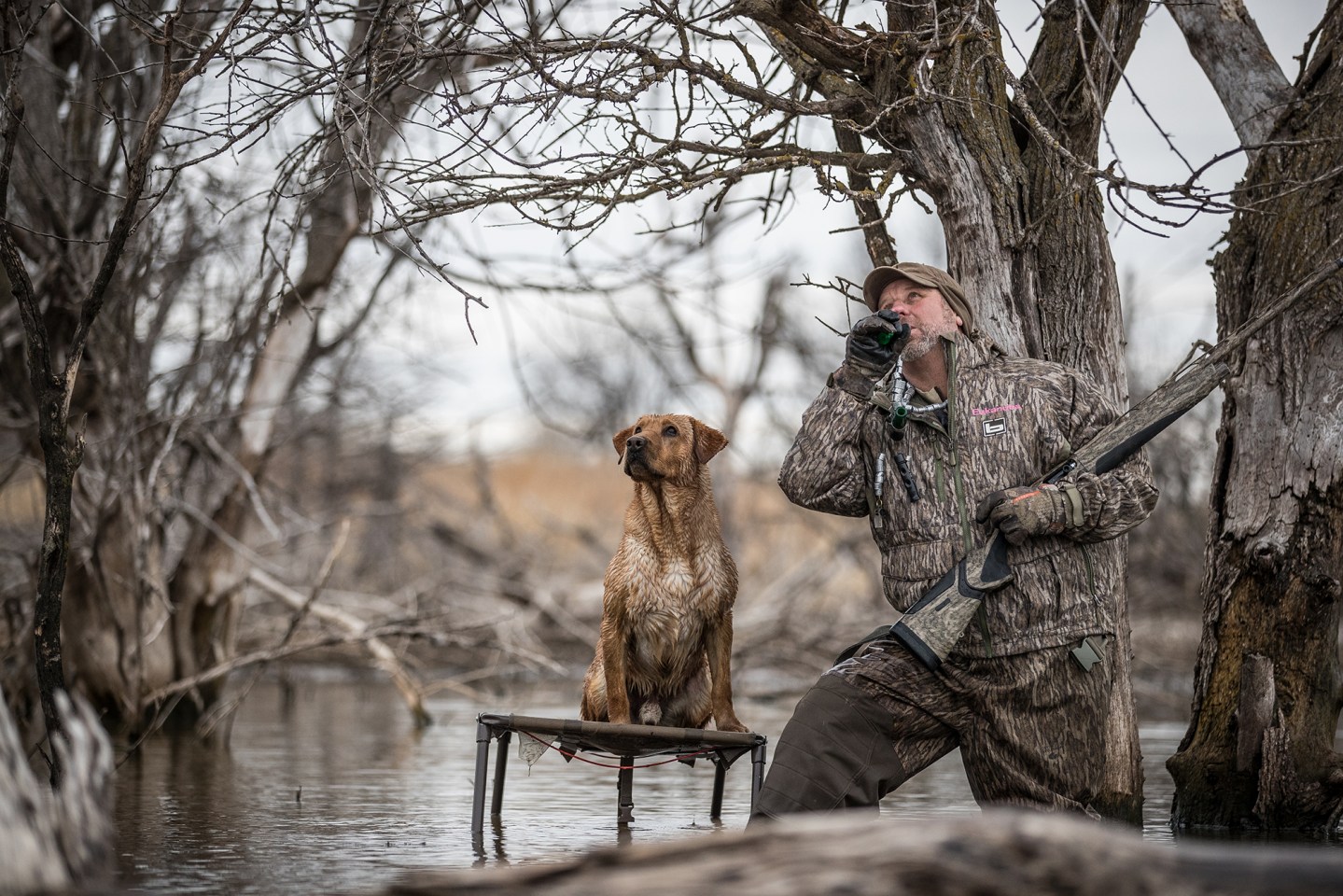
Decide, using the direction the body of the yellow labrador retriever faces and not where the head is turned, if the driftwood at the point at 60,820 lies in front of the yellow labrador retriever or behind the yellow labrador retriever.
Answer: in front

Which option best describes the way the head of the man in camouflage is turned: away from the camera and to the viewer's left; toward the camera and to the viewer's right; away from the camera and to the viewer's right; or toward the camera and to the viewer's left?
toward the camera and to the viewer's left

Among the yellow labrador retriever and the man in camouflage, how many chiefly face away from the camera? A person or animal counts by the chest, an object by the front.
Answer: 0

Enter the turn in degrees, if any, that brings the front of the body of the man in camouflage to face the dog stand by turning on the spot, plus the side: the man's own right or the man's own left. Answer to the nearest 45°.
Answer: approximately 45° to the man's own right

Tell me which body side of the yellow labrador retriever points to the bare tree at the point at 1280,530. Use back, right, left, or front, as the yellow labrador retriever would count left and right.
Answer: left

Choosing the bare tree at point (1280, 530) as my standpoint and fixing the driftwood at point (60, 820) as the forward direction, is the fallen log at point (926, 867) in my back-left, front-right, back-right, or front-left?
front-left

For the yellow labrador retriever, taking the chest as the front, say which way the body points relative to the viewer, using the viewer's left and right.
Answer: facing the viewer

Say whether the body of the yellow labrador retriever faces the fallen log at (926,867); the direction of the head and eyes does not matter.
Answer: yes

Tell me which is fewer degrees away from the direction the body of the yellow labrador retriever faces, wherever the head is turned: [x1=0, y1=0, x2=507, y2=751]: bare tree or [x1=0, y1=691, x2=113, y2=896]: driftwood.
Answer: the driftwood

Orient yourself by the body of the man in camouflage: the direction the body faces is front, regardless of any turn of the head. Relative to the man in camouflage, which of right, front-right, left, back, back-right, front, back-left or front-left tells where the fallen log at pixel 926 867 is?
front-left

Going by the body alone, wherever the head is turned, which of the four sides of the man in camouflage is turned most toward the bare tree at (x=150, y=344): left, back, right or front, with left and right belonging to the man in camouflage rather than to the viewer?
right

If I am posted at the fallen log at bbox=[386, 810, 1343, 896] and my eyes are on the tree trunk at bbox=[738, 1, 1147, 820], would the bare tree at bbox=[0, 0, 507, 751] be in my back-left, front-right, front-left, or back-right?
front-left

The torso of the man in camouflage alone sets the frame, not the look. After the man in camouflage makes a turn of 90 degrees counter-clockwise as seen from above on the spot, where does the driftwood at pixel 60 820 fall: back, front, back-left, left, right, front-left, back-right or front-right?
right

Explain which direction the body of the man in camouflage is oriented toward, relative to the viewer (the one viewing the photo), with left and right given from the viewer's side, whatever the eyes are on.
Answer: facing the viewer and to the left of the viewer
